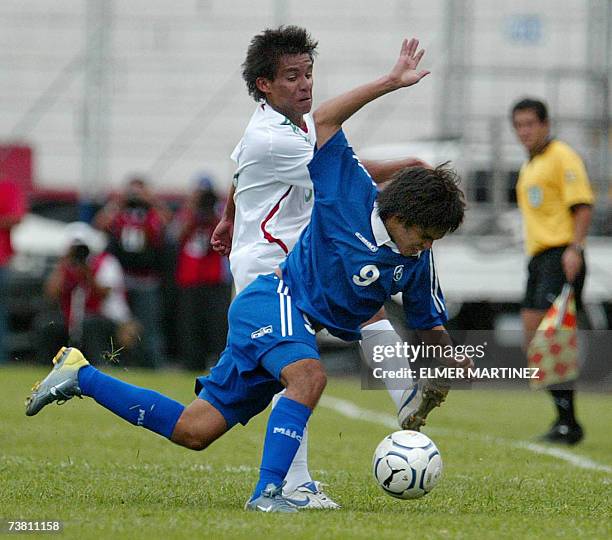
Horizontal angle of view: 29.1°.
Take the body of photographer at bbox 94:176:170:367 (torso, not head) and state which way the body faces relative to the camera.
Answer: toward the camera

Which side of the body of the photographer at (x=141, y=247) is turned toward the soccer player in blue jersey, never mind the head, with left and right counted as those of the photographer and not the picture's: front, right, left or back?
front

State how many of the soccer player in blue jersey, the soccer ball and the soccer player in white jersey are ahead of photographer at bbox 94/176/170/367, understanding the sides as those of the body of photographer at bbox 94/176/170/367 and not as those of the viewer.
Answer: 3

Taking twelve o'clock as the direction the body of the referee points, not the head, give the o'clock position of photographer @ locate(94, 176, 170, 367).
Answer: The photographer is roughly at 3 o'clock from the referee.

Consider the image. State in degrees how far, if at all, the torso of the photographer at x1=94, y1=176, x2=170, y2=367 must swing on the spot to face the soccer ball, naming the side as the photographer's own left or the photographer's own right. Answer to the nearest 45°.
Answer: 0° — they already face it

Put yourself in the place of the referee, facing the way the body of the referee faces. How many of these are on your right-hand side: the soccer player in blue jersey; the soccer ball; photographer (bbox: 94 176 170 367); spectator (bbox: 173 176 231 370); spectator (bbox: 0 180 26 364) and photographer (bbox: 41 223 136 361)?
4

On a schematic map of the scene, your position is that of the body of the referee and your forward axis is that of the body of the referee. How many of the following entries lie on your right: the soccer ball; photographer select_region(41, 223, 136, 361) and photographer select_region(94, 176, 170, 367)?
2

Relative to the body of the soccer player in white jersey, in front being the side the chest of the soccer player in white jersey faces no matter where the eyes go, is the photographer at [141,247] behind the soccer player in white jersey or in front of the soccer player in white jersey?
behind

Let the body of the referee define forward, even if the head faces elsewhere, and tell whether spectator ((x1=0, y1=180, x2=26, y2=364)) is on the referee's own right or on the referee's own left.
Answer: on the referee's own right

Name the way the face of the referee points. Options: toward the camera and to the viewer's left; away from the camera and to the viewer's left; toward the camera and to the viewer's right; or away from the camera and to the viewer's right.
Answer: toward the camera and to the viewer's left

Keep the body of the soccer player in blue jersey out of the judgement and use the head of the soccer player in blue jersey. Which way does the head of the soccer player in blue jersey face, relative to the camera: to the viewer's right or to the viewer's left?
to the viewer's right
